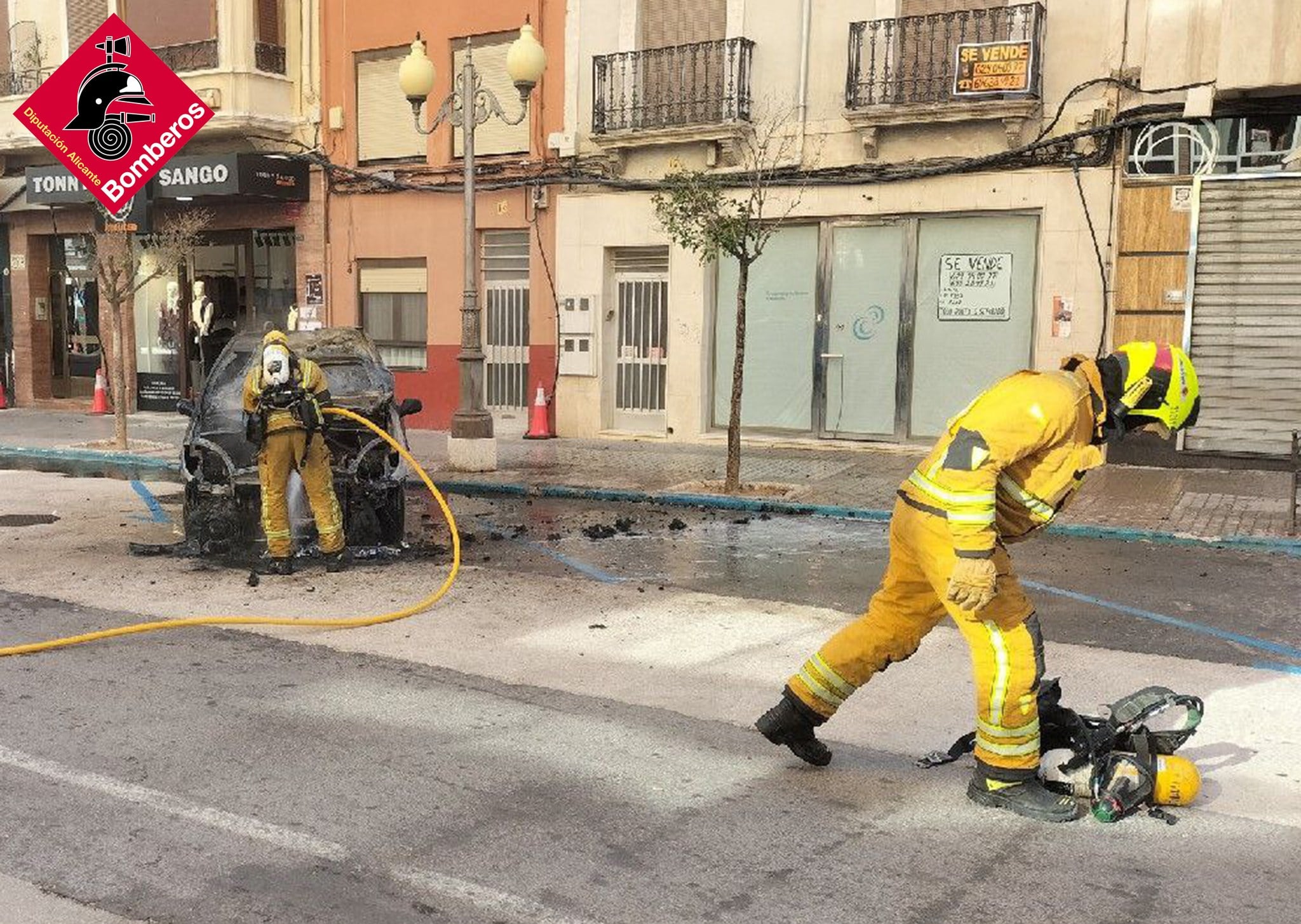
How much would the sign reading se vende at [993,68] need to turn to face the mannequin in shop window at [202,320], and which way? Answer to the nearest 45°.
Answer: approximately 90° to its right

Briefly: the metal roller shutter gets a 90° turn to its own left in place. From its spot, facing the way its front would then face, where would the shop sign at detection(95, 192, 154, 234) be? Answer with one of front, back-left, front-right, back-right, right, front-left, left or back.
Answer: back

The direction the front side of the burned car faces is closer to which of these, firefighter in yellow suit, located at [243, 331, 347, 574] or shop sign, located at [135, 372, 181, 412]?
the firefighter in yellow suit

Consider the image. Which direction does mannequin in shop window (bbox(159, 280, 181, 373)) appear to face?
toward the camera

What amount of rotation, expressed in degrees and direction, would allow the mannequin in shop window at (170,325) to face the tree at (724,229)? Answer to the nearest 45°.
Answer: approximately 45° to its left

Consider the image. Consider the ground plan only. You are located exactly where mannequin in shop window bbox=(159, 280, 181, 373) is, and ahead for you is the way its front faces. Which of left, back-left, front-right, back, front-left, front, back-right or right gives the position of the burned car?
front

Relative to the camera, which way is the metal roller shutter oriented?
toward the camera

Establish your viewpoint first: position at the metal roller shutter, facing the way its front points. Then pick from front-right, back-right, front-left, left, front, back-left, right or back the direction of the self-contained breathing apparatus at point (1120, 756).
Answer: front

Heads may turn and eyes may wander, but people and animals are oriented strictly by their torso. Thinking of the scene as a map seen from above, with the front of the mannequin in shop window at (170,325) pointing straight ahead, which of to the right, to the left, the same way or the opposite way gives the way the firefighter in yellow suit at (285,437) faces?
the opposite way

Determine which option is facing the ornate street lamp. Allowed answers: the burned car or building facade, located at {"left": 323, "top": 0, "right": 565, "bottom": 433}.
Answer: the building facade

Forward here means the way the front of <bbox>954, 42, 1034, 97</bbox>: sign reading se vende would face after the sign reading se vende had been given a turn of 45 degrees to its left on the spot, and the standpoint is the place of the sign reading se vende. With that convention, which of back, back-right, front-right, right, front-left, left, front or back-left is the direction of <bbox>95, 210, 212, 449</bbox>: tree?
back-right

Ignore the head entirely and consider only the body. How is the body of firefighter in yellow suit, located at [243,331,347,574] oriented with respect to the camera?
away from the camera

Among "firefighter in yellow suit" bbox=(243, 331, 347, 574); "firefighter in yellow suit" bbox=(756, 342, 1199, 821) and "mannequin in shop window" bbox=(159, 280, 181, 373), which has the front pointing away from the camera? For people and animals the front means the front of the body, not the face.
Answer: "firefighter in yellow suit" bbox=(243, 331, 347, 574)

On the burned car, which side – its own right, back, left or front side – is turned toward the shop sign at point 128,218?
back

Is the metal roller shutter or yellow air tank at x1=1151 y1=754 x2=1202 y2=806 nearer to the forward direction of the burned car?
the yellow air tank

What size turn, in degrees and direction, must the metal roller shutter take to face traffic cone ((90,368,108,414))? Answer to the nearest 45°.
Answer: approximately 90° to its right
